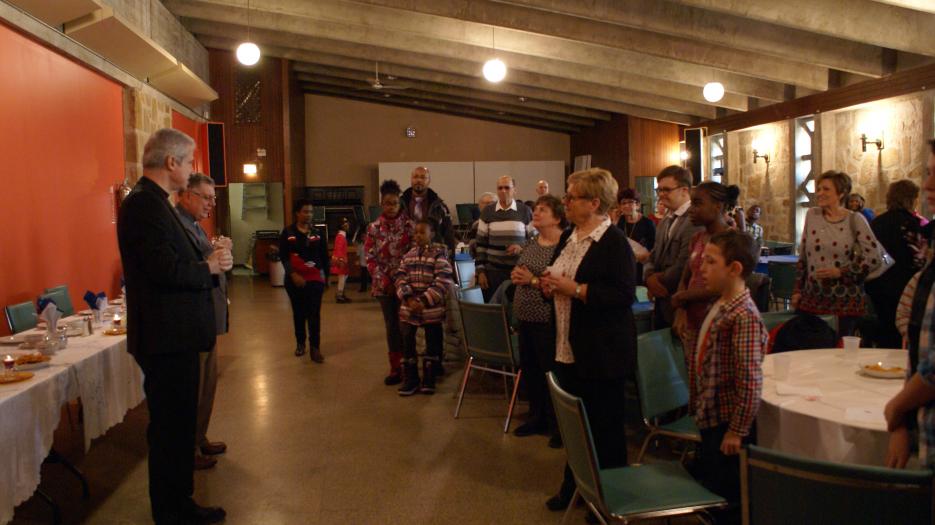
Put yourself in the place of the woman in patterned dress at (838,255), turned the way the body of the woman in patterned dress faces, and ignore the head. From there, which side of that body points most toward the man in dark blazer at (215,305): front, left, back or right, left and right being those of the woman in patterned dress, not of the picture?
front

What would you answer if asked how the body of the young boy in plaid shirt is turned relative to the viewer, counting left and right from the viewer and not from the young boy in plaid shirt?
facing to the left of the viewer

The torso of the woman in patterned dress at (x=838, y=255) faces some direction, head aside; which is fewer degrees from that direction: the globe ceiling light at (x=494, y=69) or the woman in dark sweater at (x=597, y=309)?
the woman in dark sweater

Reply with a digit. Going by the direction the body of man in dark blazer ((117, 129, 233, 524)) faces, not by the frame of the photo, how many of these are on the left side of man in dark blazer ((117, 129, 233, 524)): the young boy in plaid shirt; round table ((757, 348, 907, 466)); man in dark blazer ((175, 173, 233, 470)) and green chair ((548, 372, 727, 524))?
1

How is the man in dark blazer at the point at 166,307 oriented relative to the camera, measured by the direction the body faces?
to the viewer's right

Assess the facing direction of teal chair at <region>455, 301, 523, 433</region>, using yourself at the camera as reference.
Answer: facing away from the viewer and to the right of the viewer

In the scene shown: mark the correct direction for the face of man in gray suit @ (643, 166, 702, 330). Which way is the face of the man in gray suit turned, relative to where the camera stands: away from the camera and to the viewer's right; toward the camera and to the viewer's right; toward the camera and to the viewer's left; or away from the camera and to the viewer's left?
toward the camera and to the viewer's left

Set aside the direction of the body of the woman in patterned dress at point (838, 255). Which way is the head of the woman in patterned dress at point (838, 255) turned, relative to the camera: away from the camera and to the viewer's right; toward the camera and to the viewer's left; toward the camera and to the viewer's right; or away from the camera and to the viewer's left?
toward the camera and to the viewer's left

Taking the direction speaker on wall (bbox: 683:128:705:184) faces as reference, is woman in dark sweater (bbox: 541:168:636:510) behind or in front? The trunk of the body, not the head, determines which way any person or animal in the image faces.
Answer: in front
